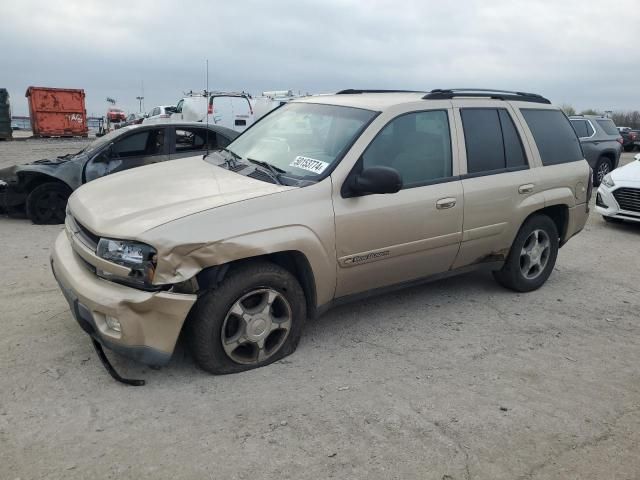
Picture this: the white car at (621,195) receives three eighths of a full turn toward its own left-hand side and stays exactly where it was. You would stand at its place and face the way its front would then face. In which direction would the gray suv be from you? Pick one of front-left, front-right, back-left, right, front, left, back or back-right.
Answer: left

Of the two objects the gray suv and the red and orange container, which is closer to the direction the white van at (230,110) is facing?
the red and orange container

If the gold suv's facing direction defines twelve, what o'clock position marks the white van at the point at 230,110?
The white van is roughly at 4 o'clock from the gold suv.

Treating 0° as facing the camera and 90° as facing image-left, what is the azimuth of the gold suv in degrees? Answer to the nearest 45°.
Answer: approximately 45°

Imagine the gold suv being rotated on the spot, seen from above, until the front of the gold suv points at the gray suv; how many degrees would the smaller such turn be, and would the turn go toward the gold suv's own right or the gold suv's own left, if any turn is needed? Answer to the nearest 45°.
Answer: approximately 180°

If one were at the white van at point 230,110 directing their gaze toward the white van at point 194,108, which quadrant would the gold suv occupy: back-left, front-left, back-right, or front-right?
back-left

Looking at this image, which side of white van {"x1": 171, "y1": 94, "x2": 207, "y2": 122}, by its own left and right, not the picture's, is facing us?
left

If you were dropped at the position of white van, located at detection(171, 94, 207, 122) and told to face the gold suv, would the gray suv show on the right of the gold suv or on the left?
left

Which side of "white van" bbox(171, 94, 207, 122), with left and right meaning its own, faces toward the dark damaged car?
left

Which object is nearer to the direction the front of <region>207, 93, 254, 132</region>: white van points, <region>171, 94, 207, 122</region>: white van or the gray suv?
the white van
